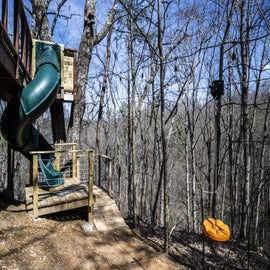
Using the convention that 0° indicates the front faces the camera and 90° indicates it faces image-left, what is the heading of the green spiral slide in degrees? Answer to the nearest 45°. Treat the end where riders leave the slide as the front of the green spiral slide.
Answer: approximately 315°
